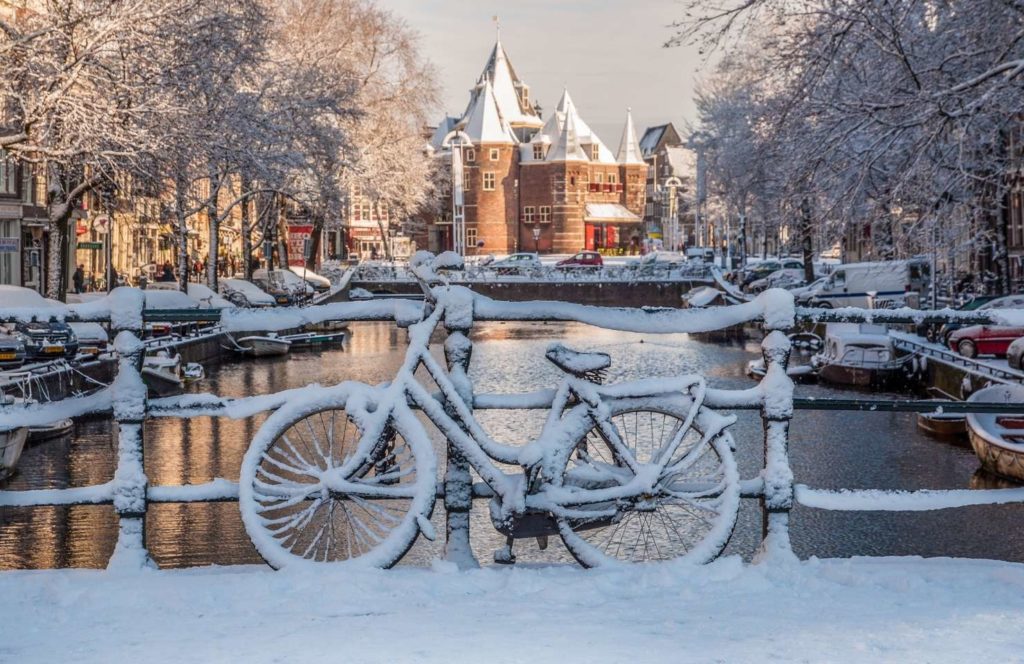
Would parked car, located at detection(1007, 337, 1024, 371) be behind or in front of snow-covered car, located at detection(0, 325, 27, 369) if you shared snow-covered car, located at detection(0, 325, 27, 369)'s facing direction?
in front

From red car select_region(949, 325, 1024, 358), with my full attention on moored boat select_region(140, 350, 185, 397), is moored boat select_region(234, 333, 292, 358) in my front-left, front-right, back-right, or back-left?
front-right

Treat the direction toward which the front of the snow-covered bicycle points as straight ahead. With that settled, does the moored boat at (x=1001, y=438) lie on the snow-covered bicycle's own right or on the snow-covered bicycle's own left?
on the snow-covered bicycle's own right

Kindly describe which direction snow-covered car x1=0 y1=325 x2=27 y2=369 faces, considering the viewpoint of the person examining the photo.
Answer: facing the viewer and to the right of the viewer

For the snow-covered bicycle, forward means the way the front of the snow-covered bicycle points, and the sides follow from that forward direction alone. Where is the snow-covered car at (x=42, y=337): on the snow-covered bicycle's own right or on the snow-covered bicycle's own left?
on the snow-covered bicycle's own right

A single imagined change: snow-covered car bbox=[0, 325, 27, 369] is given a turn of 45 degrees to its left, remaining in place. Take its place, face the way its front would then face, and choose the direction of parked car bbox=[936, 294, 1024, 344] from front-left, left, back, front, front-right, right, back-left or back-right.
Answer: front

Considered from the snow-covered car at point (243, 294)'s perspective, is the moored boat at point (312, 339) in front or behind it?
in front

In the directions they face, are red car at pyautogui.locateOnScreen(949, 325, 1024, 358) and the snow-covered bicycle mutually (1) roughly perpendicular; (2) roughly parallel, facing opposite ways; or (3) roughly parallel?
roughly parallel

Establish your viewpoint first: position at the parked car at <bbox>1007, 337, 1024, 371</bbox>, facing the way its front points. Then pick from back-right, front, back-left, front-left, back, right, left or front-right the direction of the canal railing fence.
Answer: front-left

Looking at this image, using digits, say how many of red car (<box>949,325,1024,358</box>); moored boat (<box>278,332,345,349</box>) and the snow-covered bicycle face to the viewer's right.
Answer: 1

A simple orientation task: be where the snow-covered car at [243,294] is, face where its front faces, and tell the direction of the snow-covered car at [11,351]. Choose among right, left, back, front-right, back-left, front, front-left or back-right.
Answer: front-right

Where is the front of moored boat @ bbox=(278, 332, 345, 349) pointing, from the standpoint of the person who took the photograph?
facing to the right of the viewer

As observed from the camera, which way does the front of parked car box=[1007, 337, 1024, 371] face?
facing the viewer and to the left of the viewer

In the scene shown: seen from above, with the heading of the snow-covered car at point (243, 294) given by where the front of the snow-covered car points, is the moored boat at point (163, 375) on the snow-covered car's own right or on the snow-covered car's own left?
on the snow-covered car's own right

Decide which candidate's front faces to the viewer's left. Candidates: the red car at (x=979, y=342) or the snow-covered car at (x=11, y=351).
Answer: the red car

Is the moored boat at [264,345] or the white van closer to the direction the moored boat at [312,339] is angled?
the white van

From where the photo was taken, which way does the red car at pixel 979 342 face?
to the viewer's left
